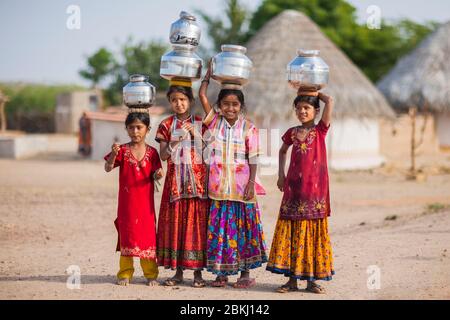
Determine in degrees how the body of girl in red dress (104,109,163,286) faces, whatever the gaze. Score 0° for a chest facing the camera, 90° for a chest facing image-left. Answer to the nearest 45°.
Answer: approximately 0°

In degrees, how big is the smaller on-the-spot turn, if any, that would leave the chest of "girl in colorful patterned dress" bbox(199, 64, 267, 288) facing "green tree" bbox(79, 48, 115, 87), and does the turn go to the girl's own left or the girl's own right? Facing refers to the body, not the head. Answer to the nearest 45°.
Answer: approximately 180°

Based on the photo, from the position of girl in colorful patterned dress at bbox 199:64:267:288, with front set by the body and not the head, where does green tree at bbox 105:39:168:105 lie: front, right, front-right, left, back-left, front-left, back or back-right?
back

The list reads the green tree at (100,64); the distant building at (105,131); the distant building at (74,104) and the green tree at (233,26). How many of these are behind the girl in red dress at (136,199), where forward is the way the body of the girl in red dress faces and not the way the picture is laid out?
4

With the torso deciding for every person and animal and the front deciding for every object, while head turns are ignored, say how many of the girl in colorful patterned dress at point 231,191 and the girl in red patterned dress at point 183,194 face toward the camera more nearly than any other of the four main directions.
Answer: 2

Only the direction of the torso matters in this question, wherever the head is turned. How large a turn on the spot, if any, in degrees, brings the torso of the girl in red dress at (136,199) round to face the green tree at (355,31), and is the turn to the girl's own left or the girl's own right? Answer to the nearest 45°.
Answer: approximately 180°

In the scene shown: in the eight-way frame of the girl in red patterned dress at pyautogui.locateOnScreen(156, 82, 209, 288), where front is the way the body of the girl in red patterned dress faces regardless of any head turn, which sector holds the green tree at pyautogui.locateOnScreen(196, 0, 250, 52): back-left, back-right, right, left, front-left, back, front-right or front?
back

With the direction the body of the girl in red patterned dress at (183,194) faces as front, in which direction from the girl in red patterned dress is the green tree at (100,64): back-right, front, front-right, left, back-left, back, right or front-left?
back

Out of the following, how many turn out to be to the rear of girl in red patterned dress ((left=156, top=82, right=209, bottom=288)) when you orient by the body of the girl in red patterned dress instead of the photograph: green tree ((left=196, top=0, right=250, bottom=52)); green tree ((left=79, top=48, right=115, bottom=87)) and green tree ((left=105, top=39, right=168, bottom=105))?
3
